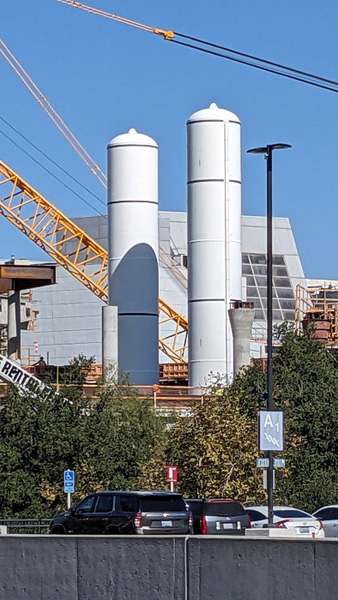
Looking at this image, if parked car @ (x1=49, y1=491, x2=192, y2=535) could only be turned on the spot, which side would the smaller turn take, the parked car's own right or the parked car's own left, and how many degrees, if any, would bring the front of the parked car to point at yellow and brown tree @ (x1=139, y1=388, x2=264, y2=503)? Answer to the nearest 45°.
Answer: approximately 45° to the parked car's own right

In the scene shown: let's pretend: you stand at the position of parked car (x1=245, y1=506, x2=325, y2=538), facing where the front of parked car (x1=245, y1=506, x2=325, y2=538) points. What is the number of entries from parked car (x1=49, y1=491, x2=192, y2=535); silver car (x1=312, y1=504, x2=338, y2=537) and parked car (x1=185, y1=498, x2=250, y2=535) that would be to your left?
2

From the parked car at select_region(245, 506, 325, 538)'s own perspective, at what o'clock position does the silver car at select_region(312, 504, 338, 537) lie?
The silver car is roughly at 2 o'clock from the parked car.

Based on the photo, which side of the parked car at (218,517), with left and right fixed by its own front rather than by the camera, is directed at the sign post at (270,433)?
right

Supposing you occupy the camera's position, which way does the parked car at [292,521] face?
facing away from the viewer and to the left of the viewer

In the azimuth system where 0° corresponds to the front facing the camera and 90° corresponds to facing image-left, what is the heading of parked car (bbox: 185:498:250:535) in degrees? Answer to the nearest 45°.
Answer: approximately 135°

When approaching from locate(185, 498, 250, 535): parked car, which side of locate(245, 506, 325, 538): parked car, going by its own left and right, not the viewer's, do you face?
left

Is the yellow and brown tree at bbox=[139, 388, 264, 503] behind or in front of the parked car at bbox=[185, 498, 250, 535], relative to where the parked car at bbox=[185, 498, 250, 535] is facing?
in front

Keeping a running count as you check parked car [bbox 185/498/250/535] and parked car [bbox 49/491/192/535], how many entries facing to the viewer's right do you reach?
0

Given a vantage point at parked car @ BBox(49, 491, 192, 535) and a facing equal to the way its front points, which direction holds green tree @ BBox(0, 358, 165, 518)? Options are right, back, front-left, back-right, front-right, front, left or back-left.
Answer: front-right

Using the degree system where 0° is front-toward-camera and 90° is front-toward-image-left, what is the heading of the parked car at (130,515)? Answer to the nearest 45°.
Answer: approximately 135°

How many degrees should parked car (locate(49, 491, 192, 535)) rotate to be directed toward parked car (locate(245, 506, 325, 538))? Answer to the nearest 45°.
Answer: approximately 90° to its right
